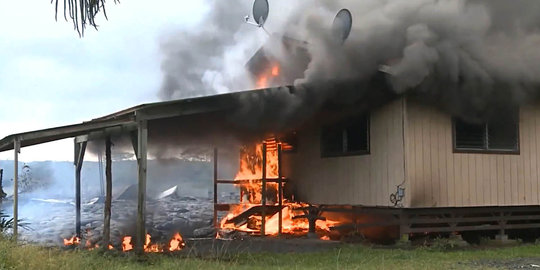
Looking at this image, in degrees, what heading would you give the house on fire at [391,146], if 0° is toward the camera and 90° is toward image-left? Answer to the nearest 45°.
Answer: approximately 45°

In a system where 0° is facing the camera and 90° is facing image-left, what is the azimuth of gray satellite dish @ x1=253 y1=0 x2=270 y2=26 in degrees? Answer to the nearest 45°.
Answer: approximately 45°

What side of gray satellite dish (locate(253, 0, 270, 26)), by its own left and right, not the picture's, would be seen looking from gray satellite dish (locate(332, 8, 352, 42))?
left
